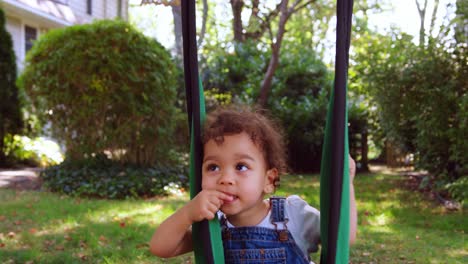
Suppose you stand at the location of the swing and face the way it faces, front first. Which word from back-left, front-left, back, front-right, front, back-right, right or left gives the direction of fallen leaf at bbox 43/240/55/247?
back-right

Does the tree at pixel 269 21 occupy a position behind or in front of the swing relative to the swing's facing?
behind

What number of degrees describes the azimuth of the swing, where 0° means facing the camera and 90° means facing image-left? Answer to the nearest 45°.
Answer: approximately 0°

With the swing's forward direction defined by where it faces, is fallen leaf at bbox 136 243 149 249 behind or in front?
behind

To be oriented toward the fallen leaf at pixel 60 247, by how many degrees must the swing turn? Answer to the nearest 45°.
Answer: approximately 135° to its right

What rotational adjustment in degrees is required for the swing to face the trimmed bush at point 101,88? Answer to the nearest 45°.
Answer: approximately 135° to its right

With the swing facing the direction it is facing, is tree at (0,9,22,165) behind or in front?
behind

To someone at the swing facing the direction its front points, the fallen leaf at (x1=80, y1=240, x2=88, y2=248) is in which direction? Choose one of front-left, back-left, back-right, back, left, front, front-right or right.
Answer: back-right

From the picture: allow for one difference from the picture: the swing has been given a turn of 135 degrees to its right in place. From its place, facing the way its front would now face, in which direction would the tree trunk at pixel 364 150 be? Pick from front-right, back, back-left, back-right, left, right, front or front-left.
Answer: front-right

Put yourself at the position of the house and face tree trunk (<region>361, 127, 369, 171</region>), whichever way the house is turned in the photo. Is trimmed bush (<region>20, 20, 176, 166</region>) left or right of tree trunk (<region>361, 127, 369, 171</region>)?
right

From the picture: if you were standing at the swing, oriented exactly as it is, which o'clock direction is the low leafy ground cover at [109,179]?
The low leafy ground cover is roughly at 5 o'clock from the swing.

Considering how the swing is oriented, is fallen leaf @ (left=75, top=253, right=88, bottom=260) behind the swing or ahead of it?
behind

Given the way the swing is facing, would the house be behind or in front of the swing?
behind

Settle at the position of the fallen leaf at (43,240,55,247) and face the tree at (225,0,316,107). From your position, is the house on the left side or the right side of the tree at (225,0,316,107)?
left
